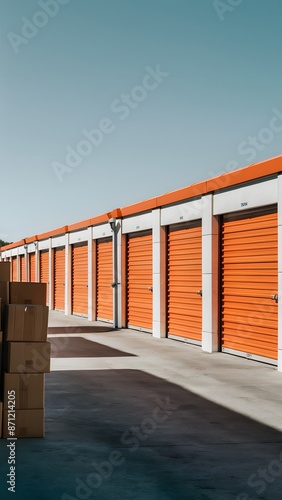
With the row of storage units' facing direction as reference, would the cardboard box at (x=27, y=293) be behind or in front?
in front

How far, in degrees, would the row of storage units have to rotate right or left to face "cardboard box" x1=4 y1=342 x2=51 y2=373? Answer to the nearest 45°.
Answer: approximately 45° to its left

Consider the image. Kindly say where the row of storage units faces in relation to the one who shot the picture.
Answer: facing the viewer and to the left of the viewer

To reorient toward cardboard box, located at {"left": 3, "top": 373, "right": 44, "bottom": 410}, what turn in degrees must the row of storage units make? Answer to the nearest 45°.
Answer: approximately 45° to its left

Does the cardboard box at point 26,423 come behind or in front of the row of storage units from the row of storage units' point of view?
in front

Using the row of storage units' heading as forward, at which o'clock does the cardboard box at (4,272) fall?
The cardboard box is roughly at 11 o'clock from the row of storage units.

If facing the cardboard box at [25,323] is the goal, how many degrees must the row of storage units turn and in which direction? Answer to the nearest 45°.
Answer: approximately 45° to its left
